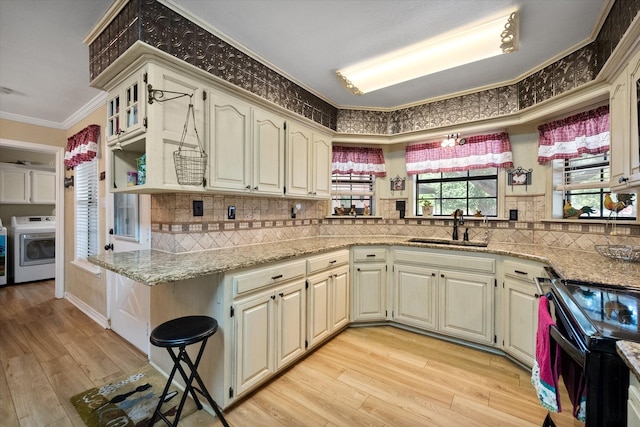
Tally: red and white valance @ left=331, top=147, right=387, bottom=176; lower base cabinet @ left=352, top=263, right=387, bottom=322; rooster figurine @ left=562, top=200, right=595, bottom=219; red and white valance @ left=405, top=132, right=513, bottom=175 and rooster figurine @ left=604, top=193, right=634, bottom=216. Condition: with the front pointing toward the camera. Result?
3

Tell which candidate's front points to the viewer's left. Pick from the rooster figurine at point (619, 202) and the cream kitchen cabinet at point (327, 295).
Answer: the rooster figurine

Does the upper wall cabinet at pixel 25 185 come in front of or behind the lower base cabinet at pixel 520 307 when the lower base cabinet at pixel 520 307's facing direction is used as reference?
in front

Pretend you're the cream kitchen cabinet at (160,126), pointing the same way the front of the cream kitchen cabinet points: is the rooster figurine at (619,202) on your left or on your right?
on your left

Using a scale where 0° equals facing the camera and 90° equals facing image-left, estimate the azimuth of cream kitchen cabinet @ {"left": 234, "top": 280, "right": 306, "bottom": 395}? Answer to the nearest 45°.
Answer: approximately 315°

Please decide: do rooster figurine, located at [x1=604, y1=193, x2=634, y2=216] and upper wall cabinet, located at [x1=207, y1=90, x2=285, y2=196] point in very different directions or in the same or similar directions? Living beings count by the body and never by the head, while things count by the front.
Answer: very different directions

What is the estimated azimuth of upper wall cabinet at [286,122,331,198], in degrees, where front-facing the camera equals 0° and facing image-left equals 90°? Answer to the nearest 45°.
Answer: approximately 315°

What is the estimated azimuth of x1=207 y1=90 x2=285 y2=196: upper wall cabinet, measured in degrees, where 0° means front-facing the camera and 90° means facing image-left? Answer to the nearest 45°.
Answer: approximately 315°

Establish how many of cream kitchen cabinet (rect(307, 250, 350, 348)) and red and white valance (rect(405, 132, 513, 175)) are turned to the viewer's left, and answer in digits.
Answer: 0

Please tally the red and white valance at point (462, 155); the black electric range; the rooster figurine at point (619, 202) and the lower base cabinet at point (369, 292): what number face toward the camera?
2

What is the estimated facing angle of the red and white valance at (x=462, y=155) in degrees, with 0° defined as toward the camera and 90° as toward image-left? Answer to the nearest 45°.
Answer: approximately 0°

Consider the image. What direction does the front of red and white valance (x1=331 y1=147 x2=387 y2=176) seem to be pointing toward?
toward the camera

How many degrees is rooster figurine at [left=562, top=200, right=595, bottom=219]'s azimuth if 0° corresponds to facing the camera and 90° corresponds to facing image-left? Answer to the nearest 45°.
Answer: approximately 90°

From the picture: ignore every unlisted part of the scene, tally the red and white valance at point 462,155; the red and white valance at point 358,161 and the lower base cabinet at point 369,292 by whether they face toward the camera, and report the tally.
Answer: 3

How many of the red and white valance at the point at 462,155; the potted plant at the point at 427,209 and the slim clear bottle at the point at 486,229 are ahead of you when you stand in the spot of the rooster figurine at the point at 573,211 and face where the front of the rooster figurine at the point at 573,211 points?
3

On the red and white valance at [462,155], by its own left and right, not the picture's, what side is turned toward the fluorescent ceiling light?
front

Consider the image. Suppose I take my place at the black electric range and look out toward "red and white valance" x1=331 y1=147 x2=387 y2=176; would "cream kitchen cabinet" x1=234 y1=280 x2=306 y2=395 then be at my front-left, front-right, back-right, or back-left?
front-left

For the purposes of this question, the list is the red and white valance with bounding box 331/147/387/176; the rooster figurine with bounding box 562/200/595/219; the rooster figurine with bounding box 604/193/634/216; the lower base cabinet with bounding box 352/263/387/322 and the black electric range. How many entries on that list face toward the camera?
2

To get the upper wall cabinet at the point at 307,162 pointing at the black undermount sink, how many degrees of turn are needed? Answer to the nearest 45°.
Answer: approximately 45° to its left
